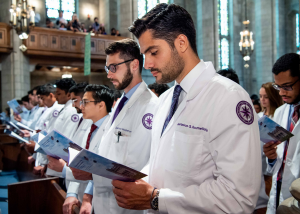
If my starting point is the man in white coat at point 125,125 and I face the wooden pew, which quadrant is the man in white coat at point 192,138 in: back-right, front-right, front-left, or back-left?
back-left

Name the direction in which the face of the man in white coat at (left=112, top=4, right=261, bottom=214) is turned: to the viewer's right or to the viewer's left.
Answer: to the viewer's left

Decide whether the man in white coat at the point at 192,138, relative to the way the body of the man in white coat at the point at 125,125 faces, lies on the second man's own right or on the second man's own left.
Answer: on the second man's own left

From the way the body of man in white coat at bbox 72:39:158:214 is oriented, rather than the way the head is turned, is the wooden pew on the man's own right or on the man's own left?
on the man's own right

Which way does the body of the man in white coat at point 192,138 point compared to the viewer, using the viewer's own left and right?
facing the viewer and to the left of the viewer

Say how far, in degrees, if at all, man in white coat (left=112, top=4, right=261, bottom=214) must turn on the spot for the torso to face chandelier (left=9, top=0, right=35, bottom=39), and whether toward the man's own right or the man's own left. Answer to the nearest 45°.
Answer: approximately 90° to the man's own right

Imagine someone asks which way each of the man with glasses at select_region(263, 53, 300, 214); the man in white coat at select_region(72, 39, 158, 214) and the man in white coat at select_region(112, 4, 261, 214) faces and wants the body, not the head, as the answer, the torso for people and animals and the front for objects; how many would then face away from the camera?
0

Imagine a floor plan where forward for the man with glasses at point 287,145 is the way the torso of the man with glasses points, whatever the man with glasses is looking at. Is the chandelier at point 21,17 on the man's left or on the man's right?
on the man's right

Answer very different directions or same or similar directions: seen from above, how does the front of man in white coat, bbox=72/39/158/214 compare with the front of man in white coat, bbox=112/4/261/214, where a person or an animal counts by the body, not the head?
same or similar directions

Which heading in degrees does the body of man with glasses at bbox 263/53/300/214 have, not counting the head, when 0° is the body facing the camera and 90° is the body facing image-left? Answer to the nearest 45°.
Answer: approximately 45°

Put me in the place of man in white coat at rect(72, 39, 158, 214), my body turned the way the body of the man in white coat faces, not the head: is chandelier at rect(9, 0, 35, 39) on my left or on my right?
on my right

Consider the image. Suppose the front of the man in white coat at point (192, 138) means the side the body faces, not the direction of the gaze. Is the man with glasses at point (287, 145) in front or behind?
behind

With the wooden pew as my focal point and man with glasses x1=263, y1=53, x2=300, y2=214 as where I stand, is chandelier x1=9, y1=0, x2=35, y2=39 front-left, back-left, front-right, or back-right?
front-right
